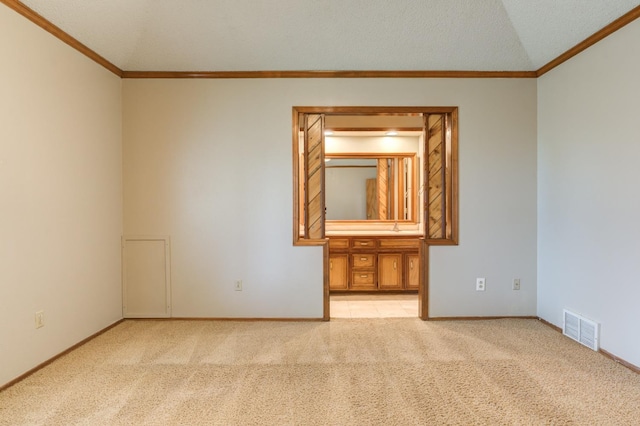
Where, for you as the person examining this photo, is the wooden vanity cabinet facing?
facing the viewer

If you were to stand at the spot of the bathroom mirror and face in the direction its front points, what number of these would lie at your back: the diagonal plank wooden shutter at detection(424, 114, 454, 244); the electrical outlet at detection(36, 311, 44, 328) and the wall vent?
0

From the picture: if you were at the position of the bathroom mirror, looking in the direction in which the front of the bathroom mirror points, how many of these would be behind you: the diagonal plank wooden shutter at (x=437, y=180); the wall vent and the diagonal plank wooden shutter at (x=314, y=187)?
0

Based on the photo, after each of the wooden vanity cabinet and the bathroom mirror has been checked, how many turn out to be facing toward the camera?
2

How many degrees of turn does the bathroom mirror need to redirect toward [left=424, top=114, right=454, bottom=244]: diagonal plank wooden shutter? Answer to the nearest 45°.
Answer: approximately 45° to its left

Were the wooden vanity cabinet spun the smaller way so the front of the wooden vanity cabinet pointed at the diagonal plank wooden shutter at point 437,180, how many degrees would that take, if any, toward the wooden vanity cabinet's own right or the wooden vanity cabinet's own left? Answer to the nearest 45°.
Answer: approximately 45° to the wooden vanity cabinet's own left

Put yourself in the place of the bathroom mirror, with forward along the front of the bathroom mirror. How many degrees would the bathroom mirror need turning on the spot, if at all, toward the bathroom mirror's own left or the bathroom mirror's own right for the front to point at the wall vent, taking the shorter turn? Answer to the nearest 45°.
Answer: approximately 45° to the bathroom mirror's own left

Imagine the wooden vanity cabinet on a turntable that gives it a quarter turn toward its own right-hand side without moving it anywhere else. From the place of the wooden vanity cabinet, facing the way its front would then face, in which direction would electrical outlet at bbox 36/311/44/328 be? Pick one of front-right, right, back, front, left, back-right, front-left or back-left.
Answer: front-left

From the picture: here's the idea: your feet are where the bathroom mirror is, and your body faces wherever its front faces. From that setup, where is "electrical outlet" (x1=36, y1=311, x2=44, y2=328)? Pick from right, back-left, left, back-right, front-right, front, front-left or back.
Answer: front-right

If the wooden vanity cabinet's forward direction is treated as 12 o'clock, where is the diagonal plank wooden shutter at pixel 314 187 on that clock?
The diagonal plank wooden shutter is roughly at 1 o'clock from the wooden vanity cabinet.

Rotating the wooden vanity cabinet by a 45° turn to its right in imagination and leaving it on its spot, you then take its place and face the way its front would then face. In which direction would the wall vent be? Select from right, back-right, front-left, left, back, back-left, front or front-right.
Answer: left

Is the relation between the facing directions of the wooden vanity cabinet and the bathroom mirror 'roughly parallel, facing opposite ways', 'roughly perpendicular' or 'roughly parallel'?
roughly parallel

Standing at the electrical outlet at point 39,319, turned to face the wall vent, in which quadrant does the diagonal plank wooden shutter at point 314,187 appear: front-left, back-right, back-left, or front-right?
front-left
